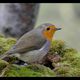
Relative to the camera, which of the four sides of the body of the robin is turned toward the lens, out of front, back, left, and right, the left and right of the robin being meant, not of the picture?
right
